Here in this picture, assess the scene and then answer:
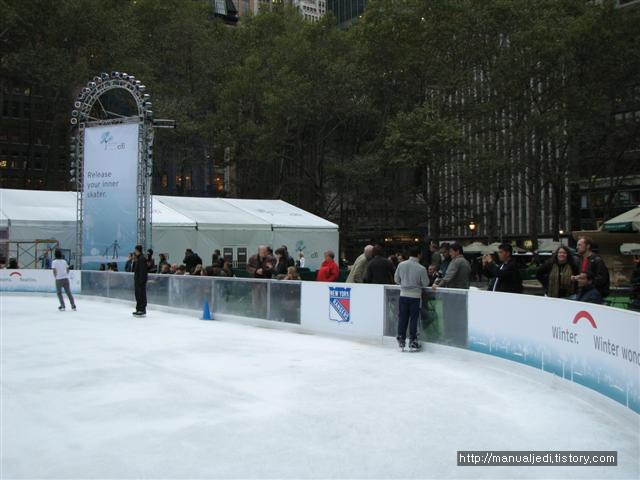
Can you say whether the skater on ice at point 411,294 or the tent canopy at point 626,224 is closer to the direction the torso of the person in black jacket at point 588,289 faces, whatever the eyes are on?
the skater on ice

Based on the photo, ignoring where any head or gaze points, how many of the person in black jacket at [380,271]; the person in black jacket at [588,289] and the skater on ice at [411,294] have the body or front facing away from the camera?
2

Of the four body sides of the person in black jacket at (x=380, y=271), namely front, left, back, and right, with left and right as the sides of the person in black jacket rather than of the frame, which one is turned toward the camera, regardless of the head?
back

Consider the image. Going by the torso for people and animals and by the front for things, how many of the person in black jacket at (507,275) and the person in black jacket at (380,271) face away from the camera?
1

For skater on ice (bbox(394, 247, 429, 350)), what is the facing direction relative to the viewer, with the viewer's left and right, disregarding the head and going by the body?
facing away from the viewer

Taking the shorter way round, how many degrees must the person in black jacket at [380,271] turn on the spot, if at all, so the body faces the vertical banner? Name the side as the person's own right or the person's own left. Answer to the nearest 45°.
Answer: approximately 45° to the person's own left

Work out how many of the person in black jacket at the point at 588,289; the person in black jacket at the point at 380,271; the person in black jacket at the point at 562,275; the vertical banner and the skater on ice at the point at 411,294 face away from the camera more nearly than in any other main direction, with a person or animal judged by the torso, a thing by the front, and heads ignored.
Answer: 2

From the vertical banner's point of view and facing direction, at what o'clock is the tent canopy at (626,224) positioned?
The tent canopy is roughly at 10 o'clock from the vertical banner.

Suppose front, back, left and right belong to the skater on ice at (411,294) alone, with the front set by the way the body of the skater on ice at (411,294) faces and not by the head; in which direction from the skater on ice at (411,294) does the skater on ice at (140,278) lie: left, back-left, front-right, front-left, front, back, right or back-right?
front-left

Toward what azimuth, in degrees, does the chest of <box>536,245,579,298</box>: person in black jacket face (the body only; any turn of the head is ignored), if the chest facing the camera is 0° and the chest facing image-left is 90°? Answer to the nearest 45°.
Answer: approximately 0°

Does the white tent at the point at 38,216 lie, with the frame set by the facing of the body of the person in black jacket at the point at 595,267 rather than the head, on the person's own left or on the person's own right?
on the person's own right
